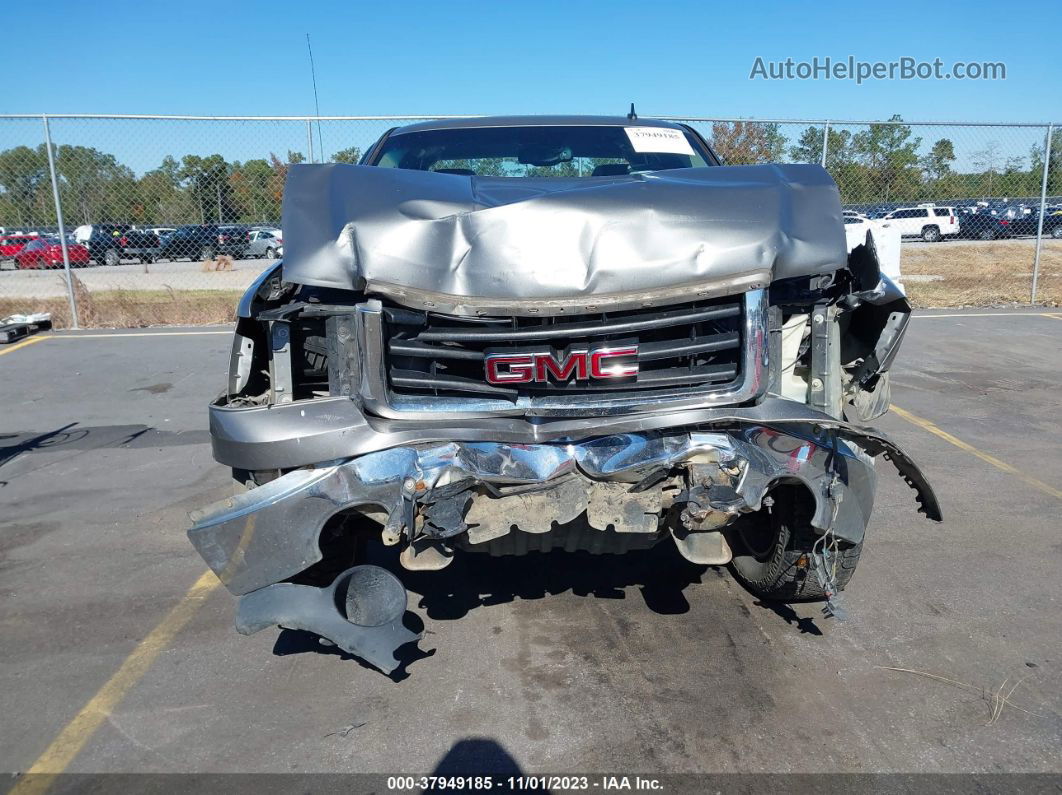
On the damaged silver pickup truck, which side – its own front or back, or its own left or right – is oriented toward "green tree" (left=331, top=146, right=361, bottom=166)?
back

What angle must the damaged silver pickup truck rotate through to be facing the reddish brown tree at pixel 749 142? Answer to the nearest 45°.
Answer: approximately 180°

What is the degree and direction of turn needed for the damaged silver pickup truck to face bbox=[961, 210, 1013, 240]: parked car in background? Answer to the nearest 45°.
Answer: approximately 135° to its left

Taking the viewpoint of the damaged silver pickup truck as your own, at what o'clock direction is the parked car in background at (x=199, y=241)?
The parked car in background is roughly at 5 o'clock from the damaged silver pickup truck.

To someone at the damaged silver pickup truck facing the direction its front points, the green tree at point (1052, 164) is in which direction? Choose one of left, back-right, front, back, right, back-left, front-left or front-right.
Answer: back-left

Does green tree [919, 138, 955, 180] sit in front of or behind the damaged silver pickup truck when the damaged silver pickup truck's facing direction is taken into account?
behind

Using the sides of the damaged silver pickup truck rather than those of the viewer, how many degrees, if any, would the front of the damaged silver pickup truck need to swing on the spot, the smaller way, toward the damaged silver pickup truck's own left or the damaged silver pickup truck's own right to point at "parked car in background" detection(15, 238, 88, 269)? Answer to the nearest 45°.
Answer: approximately 135° to the damaged silver pickup truck's own right

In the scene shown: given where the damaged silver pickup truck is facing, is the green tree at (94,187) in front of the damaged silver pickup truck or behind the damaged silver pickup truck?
behind

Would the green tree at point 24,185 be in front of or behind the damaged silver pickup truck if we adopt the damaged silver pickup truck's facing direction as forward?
behind

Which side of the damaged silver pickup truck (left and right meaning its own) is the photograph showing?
front

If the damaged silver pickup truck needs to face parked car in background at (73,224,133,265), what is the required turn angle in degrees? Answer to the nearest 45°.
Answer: approximately 135° to its right

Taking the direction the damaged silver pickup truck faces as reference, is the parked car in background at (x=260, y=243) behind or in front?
behind
